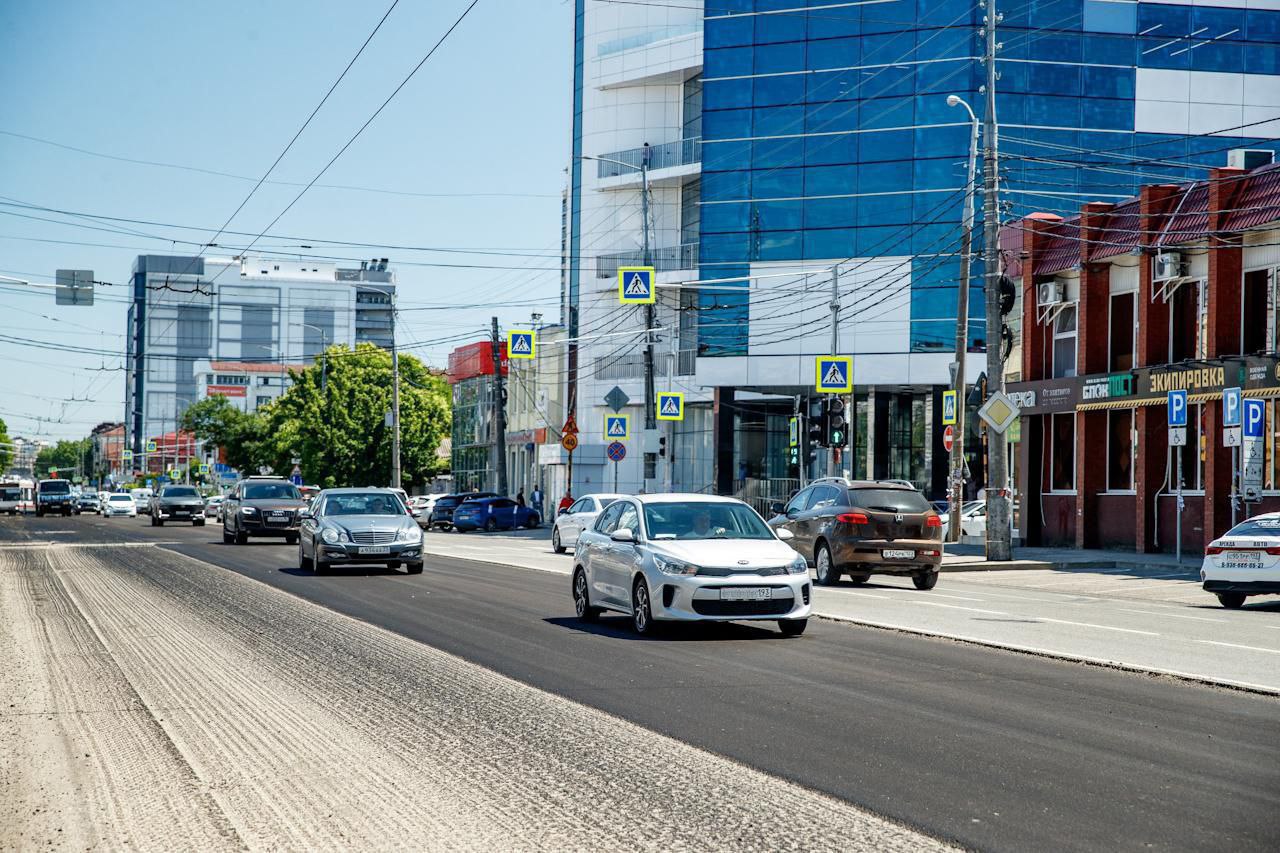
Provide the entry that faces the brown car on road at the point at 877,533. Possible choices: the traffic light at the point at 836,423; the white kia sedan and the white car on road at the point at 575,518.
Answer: the traffic light

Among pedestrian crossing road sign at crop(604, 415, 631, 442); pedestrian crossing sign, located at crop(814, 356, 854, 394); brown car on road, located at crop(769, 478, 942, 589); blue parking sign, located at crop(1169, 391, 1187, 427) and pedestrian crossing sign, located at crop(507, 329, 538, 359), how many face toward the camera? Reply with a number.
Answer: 4

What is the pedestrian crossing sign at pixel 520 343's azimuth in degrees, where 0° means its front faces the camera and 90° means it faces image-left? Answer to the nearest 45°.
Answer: approximately 0°

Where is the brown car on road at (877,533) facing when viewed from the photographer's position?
facing away from the viewer and to the left of the viewer

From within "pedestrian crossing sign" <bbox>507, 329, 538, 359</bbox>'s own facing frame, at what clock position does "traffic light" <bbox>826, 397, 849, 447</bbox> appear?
The traffic light is roughly at 11 o'clock from the pedestrian crossing sign.

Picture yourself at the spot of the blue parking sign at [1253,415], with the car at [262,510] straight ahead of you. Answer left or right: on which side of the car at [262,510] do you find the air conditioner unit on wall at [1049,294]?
right

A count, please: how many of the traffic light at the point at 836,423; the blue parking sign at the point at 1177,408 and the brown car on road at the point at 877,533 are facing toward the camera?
2

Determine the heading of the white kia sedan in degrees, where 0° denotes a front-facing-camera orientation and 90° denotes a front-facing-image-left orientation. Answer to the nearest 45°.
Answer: approximately 315°

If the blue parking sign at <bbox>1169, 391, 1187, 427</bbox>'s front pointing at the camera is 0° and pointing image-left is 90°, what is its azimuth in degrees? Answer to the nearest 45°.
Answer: approximately 0°

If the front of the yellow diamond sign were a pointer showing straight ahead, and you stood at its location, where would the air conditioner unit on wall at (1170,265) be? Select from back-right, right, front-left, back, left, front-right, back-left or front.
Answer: back-left

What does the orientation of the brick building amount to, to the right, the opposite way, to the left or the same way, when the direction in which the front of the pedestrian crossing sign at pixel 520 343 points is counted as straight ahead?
to the right
